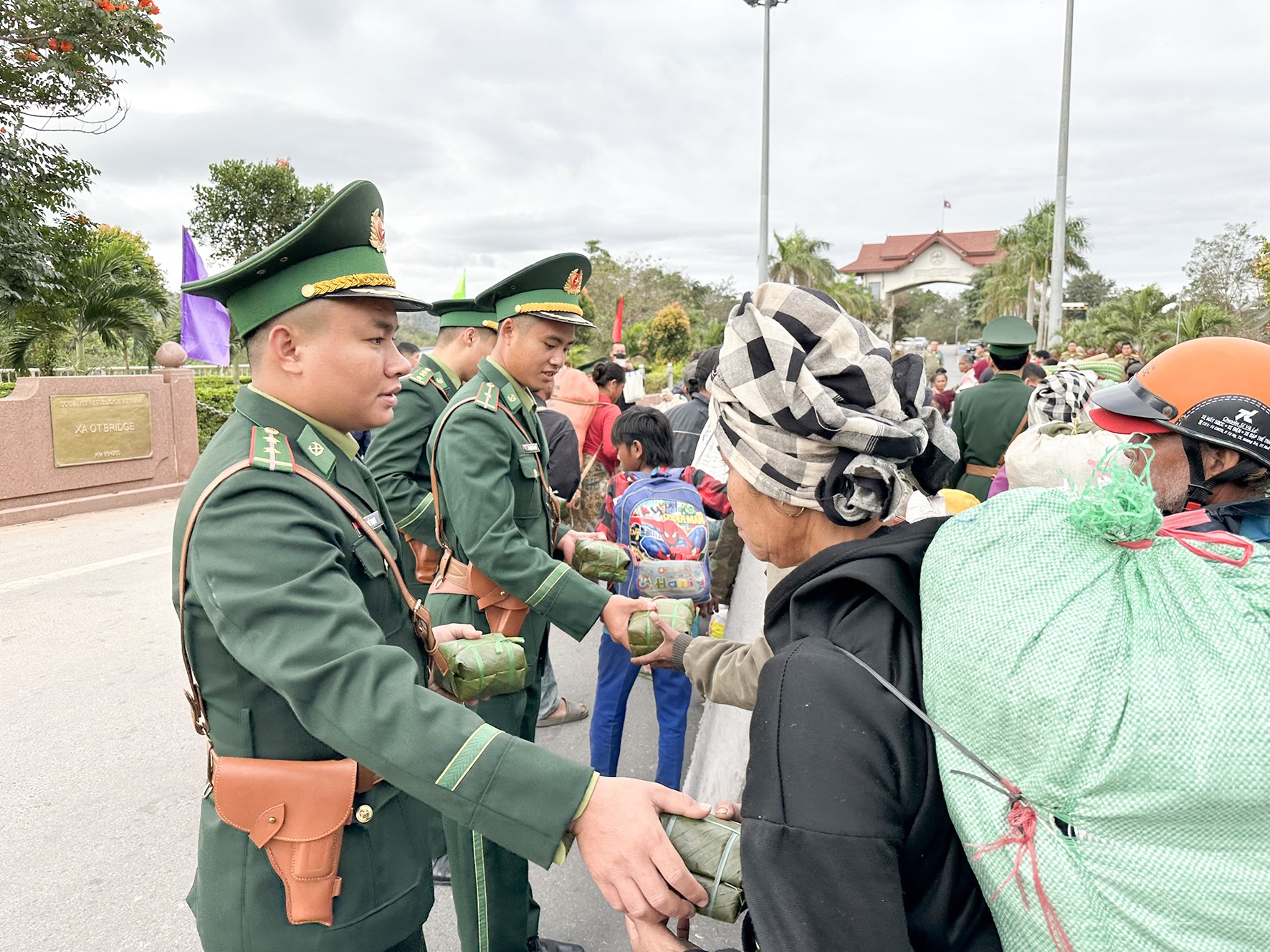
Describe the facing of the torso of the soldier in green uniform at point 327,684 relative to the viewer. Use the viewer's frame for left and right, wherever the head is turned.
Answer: facing to the right of the viewer

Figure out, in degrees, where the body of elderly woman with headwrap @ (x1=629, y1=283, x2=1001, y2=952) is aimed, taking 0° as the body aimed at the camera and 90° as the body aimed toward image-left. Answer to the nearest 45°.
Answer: approximately 135°

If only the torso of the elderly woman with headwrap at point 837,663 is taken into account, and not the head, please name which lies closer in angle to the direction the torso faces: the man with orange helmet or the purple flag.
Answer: the purple flag

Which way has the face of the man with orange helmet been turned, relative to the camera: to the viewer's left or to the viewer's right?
to the viewer's left

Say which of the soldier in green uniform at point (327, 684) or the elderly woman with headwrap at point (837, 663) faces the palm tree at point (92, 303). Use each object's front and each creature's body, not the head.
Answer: the elderly woman with headwrap

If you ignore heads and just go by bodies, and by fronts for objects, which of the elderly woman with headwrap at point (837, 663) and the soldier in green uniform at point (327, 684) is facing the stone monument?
the elderly woman with headwrap

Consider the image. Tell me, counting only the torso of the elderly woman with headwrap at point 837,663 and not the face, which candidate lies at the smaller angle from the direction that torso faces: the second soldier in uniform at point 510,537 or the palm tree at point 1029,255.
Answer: the second soldier in uniform
